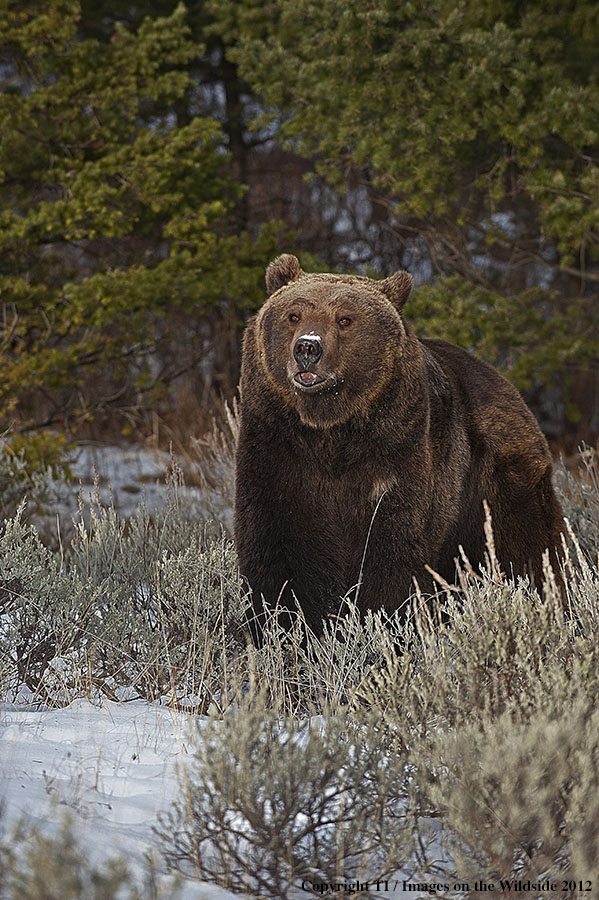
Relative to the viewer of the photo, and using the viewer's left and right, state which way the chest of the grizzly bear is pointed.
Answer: facing the viewer and to the left of the viewer
